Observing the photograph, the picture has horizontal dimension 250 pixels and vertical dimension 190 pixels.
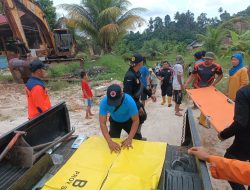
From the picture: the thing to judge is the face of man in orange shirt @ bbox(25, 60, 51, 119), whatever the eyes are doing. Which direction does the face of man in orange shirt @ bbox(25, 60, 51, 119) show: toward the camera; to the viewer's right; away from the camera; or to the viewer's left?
to the viewer's right

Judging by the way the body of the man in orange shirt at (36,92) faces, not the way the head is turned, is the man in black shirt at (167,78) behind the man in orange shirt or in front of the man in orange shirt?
in front

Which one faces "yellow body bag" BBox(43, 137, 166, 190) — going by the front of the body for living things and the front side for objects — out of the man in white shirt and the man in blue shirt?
the man in blue shirt

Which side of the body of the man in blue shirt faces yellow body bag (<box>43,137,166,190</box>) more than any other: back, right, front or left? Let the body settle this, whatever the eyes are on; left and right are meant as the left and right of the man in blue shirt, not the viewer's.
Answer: front

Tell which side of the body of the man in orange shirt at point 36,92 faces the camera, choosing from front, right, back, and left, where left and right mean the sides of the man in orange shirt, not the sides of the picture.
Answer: right

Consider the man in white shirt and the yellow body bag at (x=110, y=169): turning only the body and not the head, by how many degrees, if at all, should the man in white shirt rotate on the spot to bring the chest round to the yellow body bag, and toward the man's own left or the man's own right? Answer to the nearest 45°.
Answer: approximately 90° to the man's own right

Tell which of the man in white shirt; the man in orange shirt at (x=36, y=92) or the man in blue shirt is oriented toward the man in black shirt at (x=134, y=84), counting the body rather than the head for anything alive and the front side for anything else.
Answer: the man in orange shirt

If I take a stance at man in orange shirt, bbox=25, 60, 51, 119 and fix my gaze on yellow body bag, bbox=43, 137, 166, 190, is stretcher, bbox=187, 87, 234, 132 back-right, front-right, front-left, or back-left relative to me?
front-left

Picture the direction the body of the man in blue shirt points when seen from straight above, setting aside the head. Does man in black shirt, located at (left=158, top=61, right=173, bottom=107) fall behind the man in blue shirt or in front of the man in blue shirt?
behind

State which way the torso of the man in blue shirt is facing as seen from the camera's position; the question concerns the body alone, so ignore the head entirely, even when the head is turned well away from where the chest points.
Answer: toward the camera
